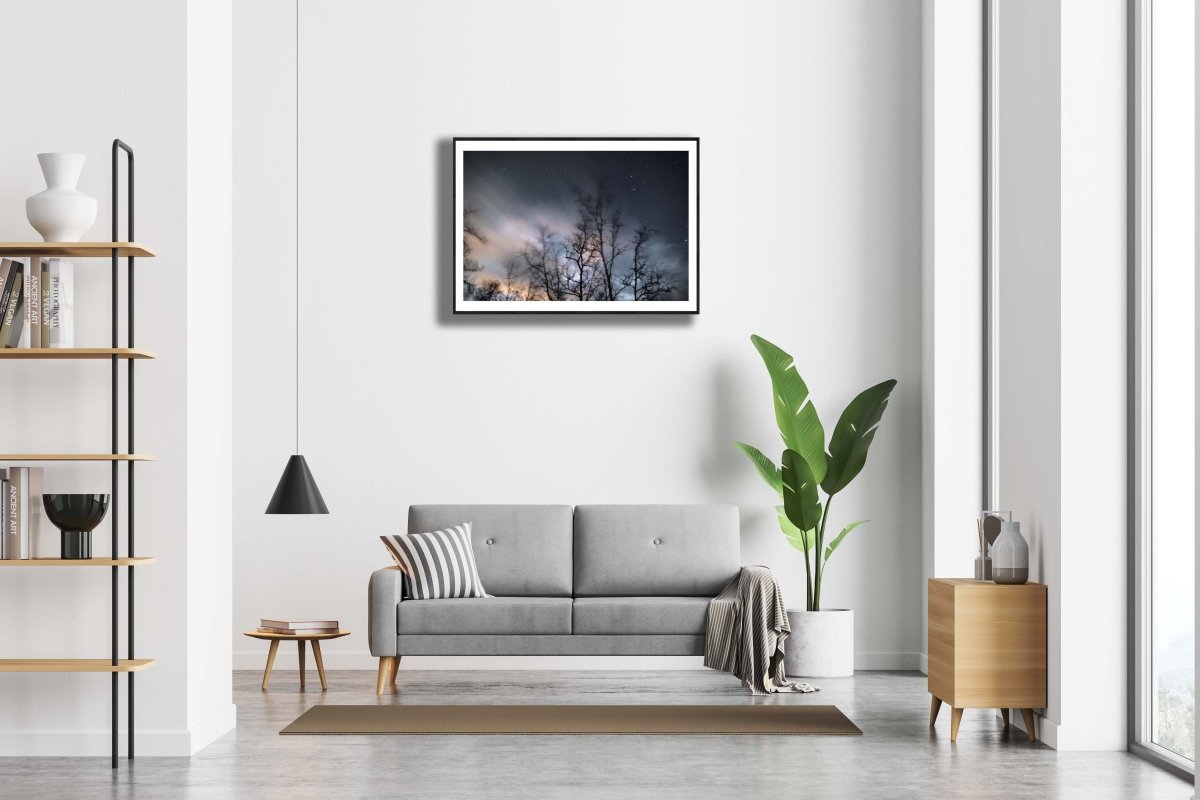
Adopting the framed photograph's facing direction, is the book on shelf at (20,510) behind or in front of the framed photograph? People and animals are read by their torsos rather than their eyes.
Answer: in front

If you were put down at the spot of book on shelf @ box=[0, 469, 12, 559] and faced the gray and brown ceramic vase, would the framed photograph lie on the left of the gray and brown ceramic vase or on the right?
left

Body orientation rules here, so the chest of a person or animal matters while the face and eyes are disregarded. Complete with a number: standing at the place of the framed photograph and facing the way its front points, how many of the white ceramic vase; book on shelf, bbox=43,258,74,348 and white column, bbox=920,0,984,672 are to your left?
1

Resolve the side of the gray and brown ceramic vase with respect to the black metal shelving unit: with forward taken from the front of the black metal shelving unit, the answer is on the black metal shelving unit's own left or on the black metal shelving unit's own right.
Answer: on the black metal shelving unit's own left

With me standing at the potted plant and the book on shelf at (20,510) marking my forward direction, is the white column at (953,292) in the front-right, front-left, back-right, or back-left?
back-left

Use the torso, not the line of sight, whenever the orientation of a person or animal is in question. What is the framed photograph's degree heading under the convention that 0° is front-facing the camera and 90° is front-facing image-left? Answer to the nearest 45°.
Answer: approximately 0°

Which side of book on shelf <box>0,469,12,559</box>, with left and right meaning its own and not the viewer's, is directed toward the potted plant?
left

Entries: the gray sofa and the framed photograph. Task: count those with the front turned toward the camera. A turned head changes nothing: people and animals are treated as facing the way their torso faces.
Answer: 2

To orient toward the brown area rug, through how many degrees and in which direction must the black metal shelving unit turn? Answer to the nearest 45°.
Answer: approximately 90° to its left

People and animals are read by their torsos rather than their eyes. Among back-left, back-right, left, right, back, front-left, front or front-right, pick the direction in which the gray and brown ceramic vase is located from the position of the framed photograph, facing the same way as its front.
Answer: front-left
